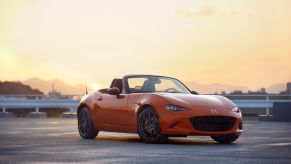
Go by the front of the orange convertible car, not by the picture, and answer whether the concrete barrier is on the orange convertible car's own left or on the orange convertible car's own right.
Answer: on the orange convertible car's own left

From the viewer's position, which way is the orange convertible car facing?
facing the viewer and to the right of the viewer
